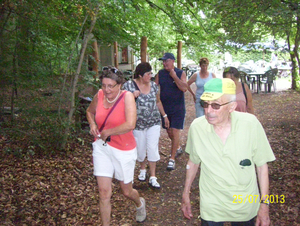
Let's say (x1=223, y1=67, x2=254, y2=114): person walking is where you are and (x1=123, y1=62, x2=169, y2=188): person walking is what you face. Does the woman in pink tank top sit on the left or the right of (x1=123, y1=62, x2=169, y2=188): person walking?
left

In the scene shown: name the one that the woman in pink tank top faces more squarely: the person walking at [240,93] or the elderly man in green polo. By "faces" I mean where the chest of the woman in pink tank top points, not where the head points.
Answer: the elderly man in green polo

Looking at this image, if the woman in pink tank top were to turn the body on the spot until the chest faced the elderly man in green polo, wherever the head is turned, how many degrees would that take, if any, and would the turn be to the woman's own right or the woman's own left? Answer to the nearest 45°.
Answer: approximately 90° to the woman's own left

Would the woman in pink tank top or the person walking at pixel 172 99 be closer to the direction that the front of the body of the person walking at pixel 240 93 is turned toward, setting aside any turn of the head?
the woman in pink tank top

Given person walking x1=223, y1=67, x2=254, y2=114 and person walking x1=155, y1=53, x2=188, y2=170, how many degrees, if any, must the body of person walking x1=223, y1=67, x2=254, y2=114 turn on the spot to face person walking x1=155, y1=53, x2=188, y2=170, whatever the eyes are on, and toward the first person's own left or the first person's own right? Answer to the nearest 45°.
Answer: approximately 90° to the first person's own right

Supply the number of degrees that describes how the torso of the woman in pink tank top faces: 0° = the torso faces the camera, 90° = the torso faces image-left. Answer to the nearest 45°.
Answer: approximately 45°

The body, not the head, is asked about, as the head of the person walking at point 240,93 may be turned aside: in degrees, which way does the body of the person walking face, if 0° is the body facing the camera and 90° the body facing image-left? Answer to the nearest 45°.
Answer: approximately 45°
